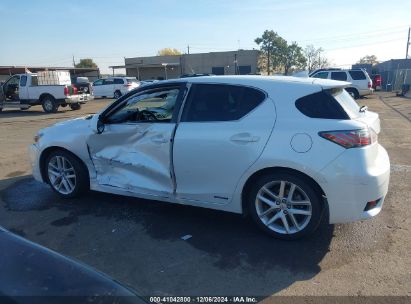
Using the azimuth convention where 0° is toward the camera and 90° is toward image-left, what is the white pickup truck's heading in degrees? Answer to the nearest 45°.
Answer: approximately 135°

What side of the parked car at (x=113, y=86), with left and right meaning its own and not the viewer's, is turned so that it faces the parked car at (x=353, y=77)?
back

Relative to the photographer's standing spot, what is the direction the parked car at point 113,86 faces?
facing away from the viewer and to the left of the viewer

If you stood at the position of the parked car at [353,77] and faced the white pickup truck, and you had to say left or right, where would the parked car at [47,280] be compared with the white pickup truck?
left

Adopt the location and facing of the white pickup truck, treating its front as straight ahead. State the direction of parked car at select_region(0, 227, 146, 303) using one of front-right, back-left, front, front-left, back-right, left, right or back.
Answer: back-left

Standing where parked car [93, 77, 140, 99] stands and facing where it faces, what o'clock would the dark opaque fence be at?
The dark opaque fence is roughly at 5 o'clock from the parked car.

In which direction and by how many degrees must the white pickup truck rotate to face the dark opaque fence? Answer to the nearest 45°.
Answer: approximately 135° to its right

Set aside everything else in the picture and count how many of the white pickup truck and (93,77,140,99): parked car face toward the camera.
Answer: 0

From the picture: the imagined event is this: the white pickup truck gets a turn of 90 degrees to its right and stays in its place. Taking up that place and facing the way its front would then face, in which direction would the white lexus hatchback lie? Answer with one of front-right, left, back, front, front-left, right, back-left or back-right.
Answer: back-right

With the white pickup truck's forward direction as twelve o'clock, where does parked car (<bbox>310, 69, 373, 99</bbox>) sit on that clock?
The parked car is roughly at 5 o'clock from the white pickup truck.
